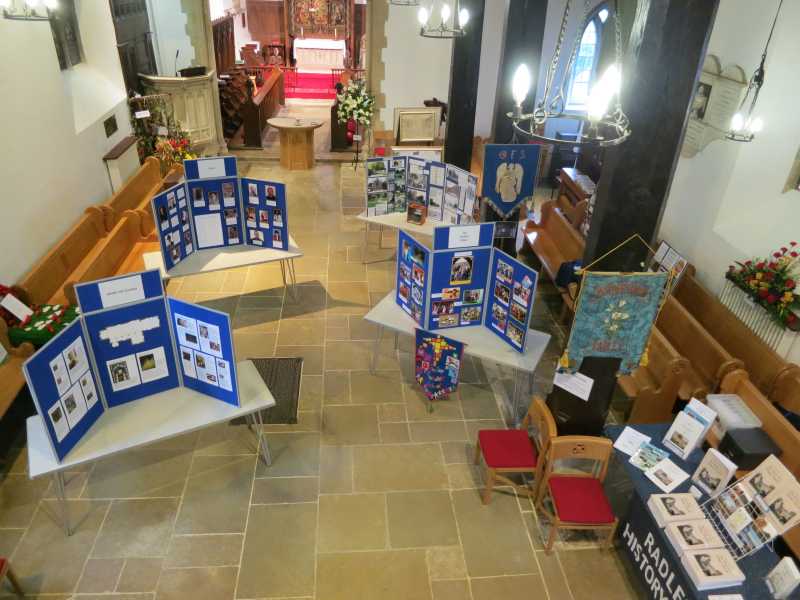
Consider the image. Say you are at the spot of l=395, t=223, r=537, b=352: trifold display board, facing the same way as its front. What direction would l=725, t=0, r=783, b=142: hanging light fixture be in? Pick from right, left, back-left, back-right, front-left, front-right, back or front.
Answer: back-left

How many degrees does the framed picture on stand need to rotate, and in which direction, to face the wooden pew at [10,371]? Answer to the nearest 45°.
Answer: approximately 45° to its right

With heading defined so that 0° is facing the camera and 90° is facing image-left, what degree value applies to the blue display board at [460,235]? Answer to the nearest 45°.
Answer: approximately 0°

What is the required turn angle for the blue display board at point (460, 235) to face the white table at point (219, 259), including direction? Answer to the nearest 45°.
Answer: approximately 90° to its right

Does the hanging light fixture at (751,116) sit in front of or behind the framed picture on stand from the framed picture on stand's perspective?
in front

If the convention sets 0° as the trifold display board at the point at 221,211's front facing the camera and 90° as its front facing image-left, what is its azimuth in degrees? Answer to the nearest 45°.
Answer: approximately 0°
